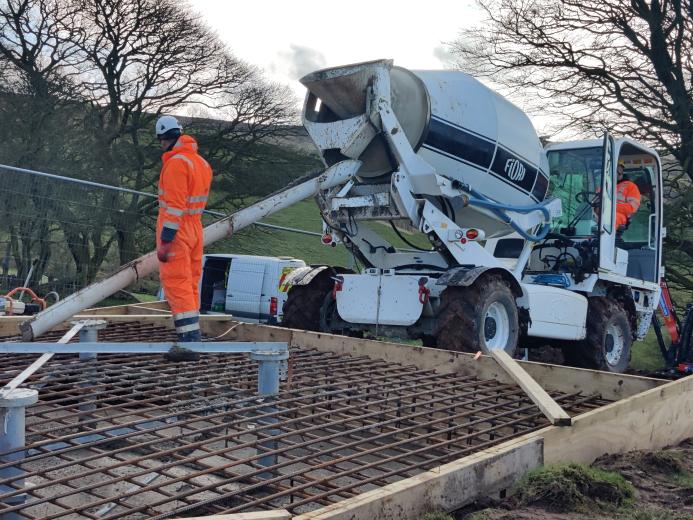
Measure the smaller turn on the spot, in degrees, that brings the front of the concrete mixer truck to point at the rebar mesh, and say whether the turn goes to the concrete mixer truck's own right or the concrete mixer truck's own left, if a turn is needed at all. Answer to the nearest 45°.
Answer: approximately 135° to the concrete mixer truck's own right

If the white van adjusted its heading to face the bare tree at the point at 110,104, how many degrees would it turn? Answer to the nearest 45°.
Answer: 0° — it already faces it

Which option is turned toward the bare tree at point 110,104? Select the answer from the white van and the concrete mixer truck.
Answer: the white van

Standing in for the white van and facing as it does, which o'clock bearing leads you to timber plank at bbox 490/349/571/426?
The timber plank is roughly at 7 o'clock from the white van.

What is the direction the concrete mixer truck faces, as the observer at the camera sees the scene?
facing away from the viewer and to the right of the viewer

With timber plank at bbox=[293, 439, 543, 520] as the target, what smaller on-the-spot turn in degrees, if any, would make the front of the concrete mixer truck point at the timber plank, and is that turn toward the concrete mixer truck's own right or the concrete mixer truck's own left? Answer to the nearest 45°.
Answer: approximately 135° to the concrete mixer truck's own right

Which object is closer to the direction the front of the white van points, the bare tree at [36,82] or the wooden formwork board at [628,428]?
the bare tree
